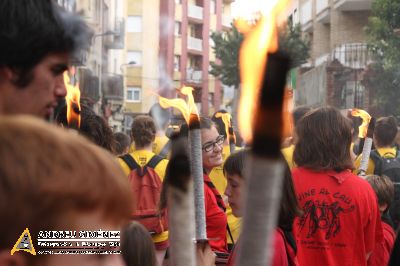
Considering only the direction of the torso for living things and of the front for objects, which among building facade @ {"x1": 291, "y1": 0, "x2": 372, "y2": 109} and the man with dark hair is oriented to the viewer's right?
the man with dark hair

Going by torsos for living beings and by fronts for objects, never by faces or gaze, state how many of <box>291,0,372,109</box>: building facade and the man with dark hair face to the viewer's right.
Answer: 1

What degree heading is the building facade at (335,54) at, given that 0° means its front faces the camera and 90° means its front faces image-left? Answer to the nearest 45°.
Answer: approximately 45°

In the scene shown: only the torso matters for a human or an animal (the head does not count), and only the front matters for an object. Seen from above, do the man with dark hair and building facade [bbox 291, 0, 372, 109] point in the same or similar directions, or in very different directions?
very different directions

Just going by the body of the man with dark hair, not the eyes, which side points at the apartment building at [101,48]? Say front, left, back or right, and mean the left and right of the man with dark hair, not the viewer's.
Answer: left

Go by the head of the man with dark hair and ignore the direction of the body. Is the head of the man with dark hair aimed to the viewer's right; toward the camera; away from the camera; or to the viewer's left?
to the viewer's right

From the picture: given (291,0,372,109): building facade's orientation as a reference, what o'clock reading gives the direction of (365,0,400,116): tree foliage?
The tree foliage is roughly at 10 o'clock from the building facade.

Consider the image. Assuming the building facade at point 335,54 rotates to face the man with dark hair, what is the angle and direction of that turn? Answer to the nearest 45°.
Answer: approximately 45° to its left

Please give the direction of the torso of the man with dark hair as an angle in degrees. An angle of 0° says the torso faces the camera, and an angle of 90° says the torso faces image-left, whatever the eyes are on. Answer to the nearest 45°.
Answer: approximately 270°
